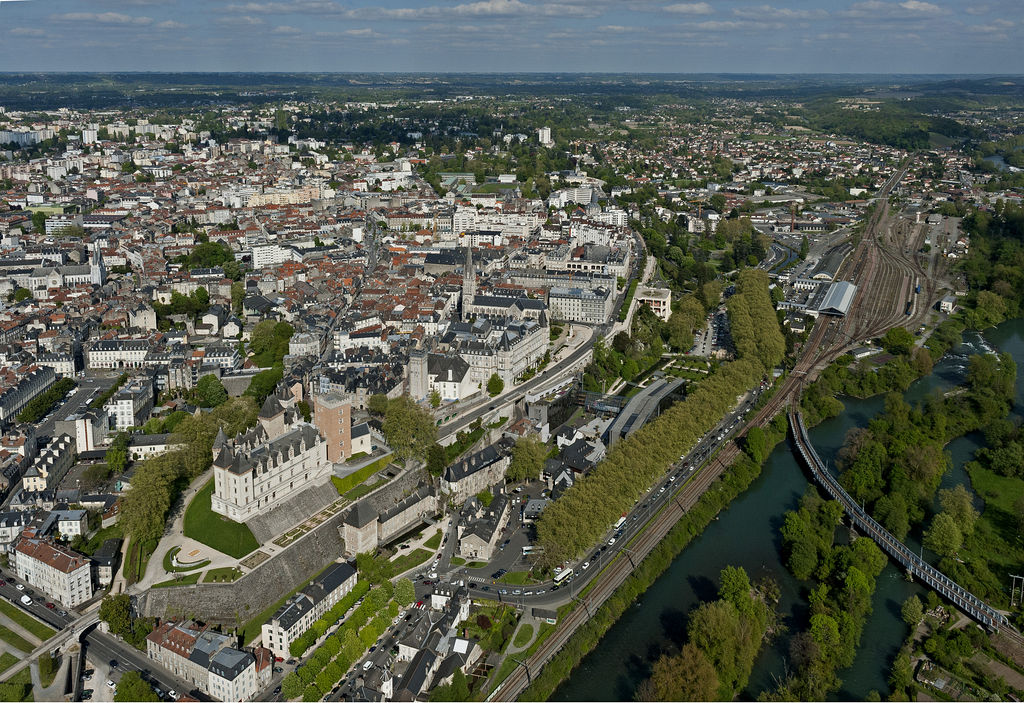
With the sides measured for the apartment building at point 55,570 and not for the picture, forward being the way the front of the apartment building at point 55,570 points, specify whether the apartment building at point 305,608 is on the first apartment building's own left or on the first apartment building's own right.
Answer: on the first apartment building's own left

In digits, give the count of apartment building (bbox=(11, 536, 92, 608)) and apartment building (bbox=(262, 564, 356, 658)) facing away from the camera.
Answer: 0

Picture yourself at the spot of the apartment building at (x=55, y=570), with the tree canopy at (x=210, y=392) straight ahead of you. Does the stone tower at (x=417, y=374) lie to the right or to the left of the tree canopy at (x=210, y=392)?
right

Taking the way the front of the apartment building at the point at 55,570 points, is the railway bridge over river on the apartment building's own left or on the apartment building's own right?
on the apartment building's own left

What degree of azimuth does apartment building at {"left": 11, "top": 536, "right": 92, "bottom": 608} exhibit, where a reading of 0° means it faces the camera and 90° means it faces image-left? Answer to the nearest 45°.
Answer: approximately 45°
